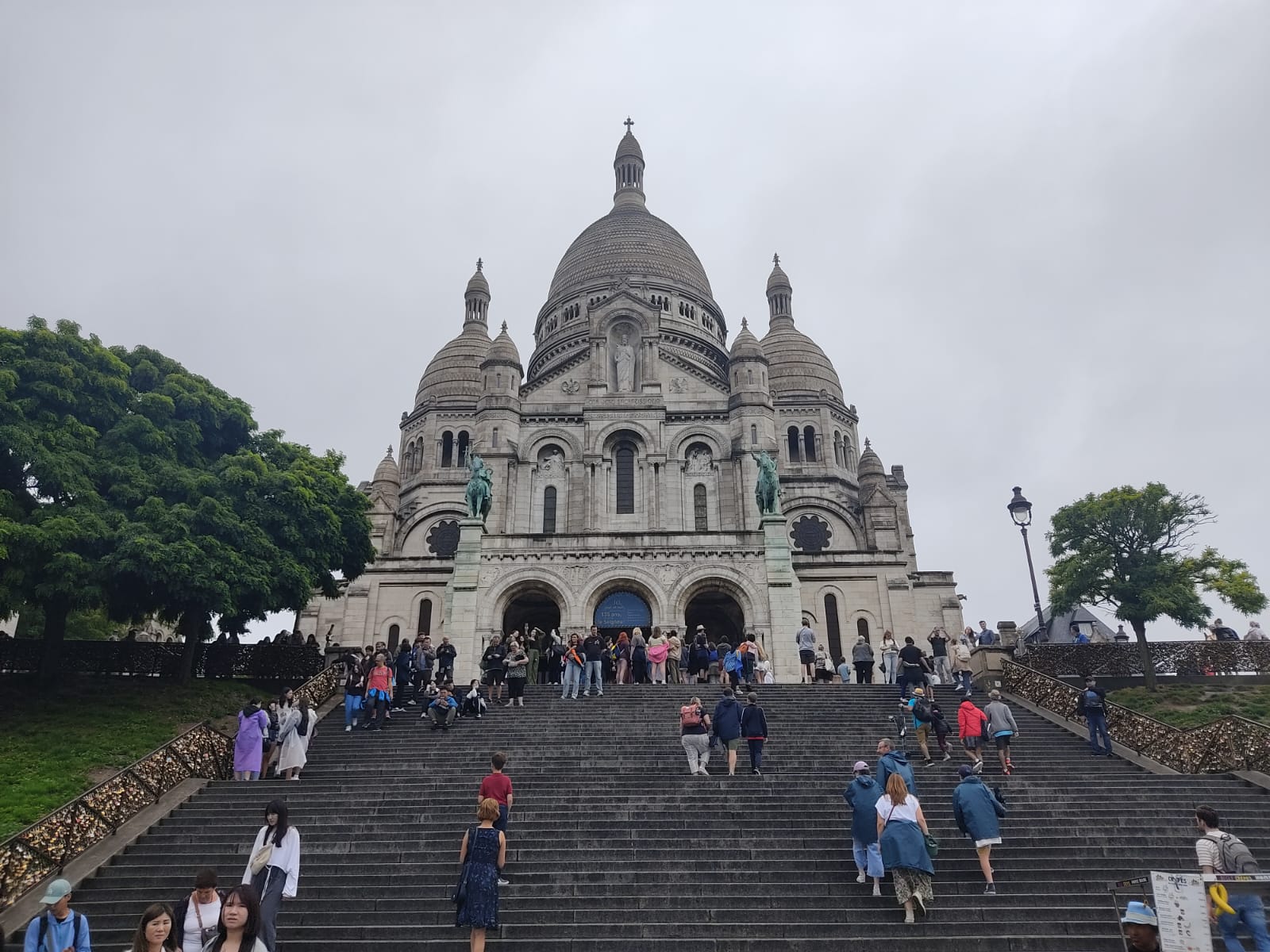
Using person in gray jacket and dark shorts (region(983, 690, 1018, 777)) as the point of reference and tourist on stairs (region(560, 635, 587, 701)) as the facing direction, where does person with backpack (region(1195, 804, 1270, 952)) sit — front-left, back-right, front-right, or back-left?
back-left

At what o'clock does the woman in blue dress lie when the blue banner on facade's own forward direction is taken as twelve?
The woman in blue dress is roughly at 12 o'clock from the blue banner on facade.

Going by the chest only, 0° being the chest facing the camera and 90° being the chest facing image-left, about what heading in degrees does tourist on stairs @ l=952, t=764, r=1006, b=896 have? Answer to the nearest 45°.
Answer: approximately 180°

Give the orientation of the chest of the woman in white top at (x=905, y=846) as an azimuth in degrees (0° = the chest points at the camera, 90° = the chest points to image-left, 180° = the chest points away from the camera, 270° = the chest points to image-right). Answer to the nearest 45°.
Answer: approximately 180°

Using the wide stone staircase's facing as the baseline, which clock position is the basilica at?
The basilica is roughly at 6 o'clock from the wide stone staircase.

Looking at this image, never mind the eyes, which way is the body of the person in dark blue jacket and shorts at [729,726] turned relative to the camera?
away from the camera

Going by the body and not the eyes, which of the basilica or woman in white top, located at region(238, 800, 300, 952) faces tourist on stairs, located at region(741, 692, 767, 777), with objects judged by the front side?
the basilica
